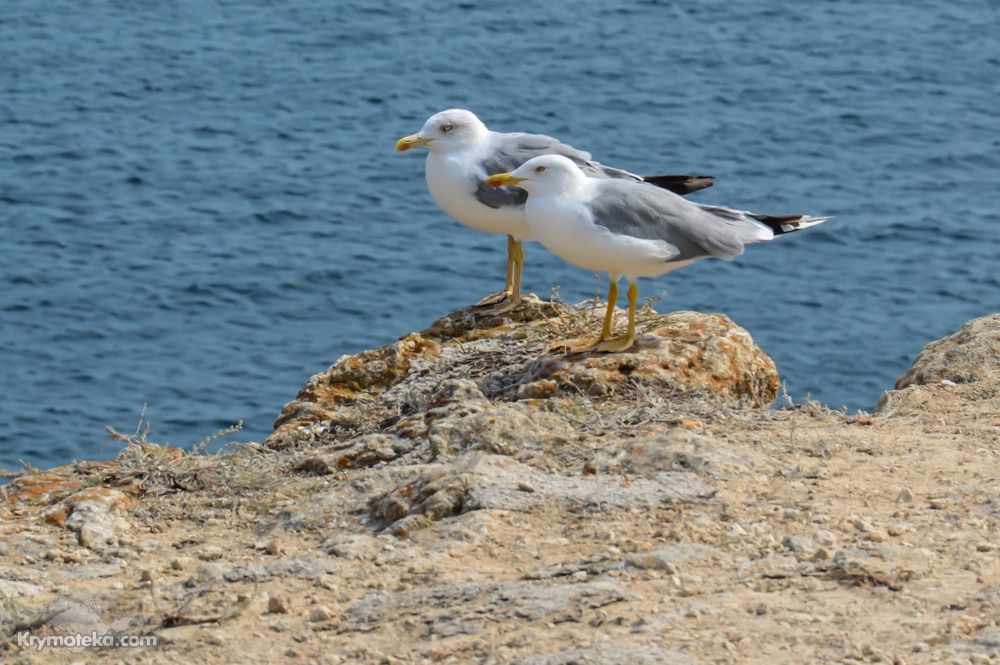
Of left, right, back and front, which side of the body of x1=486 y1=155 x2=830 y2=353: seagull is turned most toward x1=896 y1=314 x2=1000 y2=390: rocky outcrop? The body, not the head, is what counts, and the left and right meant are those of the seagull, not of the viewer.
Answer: back

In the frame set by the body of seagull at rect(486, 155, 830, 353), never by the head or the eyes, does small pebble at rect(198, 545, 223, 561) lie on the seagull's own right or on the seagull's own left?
on the seagull's own left

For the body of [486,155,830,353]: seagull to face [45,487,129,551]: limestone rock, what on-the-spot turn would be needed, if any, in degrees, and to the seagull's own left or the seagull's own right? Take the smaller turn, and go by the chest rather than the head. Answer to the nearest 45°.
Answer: approximately 45° to the seagull's own left

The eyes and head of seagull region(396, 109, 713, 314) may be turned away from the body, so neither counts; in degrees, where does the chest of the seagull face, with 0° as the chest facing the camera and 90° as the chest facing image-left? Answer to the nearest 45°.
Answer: approximately 90°

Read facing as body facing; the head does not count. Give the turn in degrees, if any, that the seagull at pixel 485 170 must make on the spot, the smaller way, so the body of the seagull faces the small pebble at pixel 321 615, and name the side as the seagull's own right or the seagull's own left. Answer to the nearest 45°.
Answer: approximately 90° to the seagull's own left

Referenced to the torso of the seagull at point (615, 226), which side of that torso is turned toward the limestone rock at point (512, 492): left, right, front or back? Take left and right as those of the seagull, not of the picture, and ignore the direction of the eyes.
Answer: left

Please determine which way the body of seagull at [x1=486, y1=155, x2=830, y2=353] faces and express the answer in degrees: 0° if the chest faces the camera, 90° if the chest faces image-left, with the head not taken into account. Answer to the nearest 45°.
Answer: approximately 90°

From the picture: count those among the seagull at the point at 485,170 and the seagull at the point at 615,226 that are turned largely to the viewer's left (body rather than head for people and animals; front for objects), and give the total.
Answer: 2

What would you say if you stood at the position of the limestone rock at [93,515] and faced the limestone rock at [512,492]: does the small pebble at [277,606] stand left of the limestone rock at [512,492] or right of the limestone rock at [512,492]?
right
